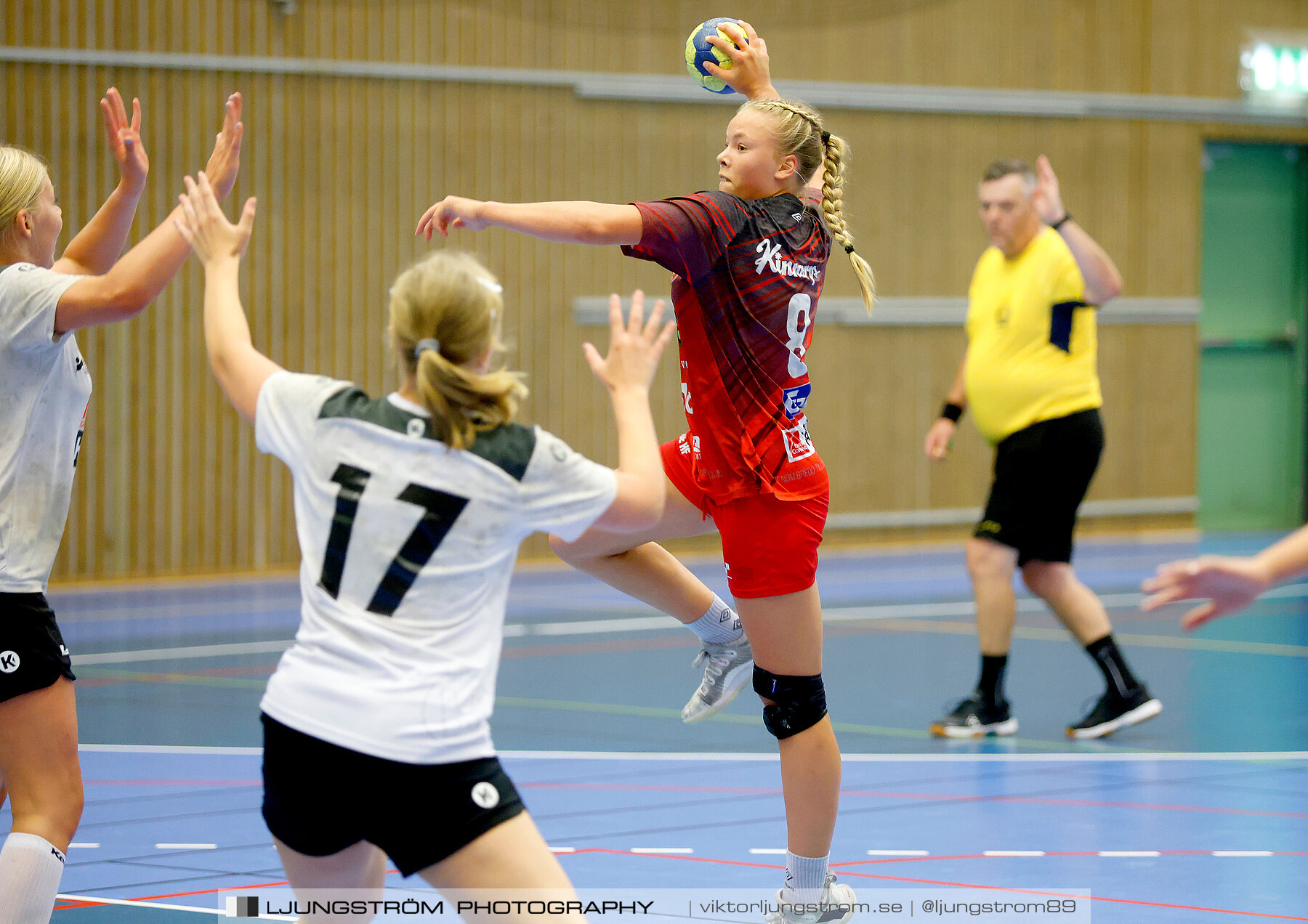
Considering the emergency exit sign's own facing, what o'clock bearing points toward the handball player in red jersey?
The handball player in red jersey is roughly at 12 o'clock from the emergency exit sign.

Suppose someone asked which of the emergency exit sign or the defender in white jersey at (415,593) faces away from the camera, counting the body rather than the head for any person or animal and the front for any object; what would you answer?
the defender in white jersey

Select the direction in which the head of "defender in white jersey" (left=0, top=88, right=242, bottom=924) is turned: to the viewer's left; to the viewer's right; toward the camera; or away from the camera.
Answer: to the viewer's right

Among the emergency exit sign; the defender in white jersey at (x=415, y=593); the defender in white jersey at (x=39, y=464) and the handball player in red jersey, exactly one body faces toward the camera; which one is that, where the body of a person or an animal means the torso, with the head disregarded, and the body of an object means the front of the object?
the emergency exit sign

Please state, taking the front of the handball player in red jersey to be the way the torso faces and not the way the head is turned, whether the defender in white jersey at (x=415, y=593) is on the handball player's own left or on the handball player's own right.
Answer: on the handball player's own left

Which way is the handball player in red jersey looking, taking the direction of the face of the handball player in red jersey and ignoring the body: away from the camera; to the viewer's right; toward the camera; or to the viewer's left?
to the viewer's left

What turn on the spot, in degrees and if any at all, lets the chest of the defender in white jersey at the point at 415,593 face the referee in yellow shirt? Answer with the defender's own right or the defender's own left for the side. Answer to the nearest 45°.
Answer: approximately 45° to the defender's own right

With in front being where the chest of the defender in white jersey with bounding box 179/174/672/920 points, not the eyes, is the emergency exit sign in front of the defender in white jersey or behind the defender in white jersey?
in front

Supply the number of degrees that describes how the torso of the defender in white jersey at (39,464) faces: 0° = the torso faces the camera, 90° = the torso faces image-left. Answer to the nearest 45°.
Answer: approximately 270°
